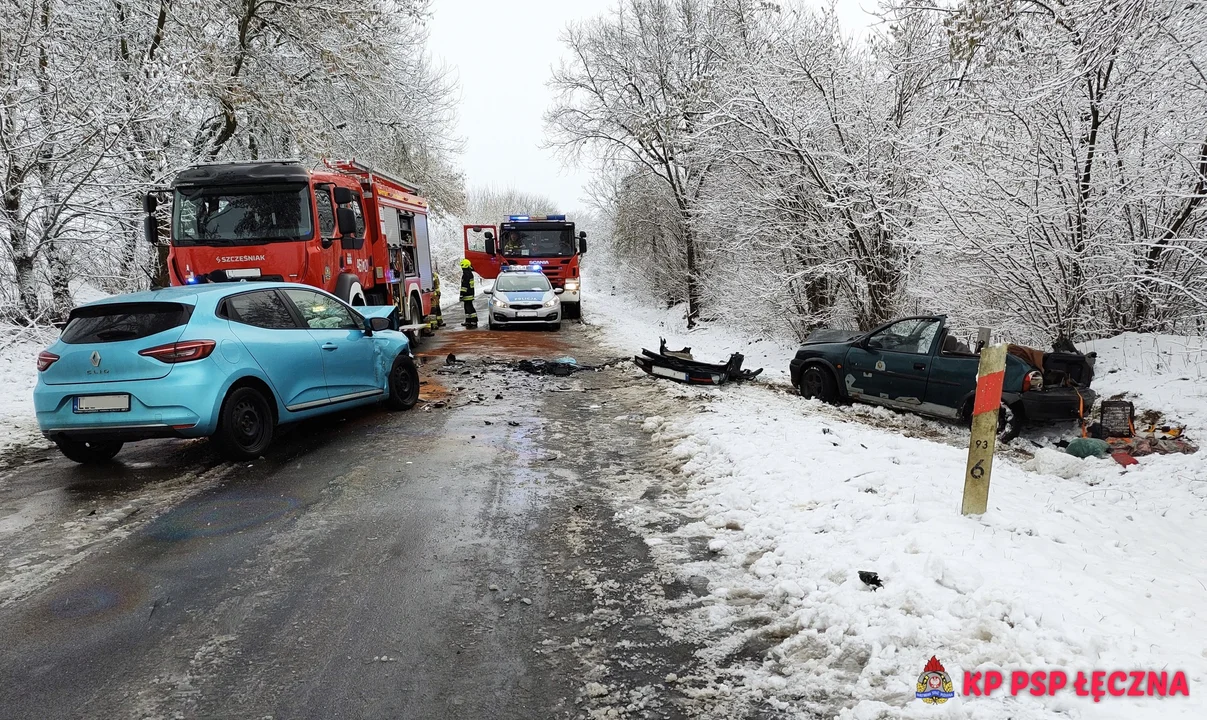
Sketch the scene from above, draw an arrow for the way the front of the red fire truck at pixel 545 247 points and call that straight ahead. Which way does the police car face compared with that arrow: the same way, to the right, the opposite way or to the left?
the same way

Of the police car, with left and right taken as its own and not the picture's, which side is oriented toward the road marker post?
front

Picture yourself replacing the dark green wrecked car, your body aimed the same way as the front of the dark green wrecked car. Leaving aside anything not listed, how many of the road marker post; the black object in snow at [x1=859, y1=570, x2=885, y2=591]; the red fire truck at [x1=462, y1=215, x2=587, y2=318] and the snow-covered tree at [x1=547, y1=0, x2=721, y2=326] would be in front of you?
2

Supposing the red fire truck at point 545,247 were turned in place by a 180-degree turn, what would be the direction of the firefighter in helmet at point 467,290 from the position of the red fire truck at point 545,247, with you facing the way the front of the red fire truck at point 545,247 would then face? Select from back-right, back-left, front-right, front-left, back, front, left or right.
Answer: back-left

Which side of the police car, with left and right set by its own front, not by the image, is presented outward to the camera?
front

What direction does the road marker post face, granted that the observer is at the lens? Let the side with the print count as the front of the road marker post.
facing the viewer

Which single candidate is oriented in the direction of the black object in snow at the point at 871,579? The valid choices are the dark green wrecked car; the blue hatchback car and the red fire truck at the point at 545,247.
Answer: the red fire truck

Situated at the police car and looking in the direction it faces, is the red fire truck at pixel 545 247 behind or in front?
behind

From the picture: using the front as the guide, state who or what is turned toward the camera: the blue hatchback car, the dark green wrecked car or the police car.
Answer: the police car

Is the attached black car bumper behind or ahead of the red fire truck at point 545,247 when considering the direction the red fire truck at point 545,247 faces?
ahead

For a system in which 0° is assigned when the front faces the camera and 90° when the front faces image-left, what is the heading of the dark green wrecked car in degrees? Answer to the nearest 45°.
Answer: approximately 135°

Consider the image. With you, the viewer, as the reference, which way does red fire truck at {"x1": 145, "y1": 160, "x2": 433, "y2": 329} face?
facing the viewer and to the left of the viewer

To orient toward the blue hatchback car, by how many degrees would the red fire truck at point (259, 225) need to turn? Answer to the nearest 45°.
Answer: approximately 45° to its left

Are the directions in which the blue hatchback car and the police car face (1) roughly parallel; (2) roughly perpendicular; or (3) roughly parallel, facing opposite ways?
roughly parallel, facing opposite ways

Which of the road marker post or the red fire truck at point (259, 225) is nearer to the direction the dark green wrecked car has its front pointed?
the red fire truck

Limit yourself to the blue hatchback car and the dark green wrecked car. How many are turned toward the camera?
0

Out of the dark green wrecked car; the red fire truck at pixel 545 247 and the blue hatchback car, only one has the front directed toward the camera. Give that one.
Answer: the red fire truck
